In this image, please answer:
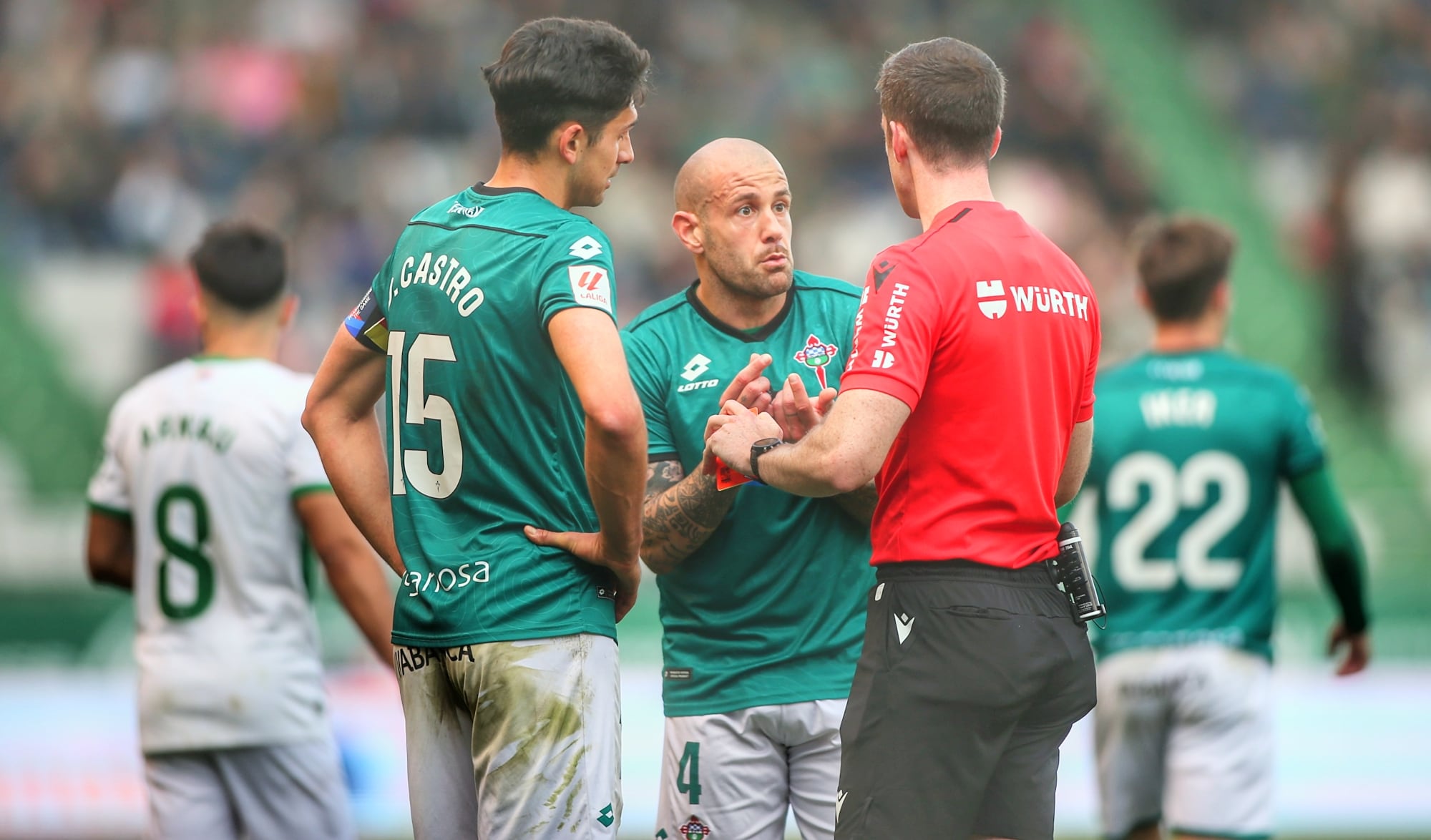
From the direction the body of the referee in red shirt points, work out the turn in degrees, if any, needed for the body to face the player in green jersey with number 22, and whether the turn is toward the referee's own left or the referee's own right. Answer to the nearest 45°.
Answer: approximately 45° to the referee's own right

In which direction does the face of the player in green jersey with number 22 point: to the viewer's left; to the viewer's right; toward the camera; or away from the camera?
away from the camera

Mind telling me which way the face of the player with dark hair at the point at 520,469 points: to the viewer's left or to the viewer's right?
to the viewer's right

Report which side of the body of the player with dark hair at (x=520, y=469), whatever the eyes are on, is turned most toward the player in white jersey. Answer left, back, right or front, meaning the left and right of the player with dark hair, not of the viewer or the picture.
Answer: left

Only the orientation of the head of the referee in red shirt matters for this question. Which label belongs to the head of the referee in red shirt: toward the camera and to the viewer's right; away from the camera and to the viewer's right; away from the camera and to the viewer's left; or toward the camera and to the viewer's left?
away from the camera and to the viewer's left

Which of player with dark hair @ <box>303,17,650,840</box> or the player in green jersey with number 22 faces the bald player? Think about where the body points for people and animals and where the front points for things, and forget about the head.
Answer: the player with dark hair

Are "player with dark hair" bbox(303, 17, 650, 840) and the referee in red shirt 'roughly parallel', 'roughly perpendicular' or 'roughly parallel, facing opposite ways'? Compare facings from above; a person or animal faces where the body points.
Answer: roughly perpendicular

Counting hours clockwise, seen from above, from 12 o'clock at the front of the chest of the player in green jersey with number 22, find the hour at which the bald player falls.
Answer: The bald player is roughly at 7 o'clock from the player in green jersey with number 22.

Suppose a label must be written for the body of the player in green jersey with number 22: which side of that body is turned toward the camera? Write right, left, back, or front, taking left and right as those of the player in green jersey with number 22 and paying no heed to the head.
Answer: back

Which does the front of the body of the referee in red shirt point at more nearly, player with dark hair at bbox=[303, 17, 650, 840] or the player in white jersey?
the player in white jersey

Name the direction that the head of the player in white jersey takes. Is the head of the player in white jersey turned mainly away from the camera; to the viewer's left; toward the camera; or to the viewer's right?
away from the camera

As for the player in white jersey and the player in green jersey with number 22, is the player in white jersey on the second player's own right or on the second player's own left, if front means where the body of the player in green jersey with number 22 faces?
on the second player's own left

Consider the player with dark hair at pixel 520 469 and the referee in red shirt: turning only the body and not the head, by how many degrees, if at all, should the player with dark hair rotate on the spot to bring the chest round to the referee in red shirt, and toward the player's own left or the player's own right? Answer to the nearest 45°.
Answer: approximately 45° to the player's own right

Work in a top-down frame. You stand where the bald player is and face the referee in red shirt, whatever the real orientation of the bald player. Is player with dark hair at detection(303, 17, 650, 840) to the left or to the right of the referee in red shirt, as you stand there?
right
